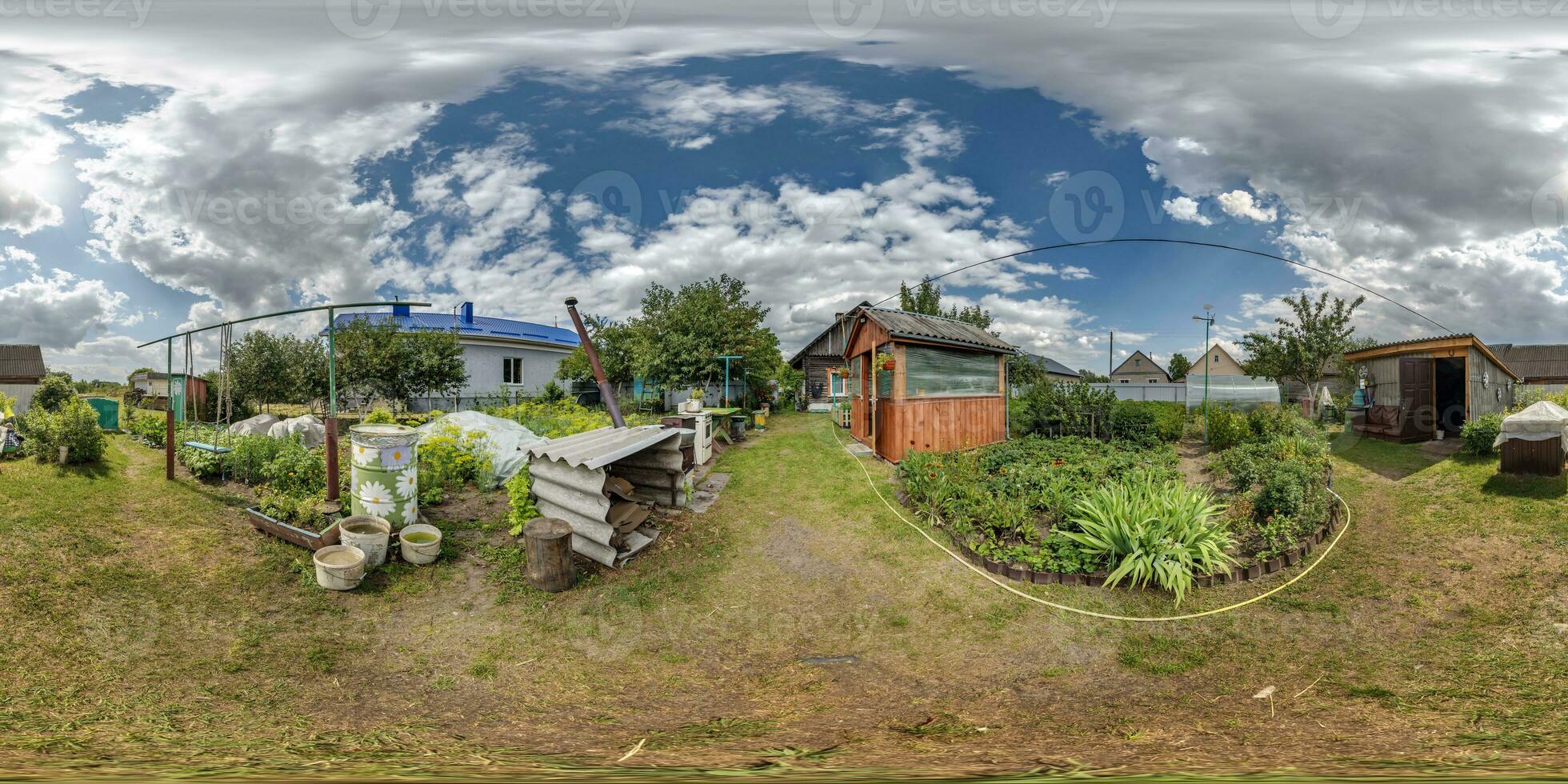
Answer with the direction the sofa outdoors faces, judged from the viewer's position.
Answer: facing the viewer and to the left of the viewer

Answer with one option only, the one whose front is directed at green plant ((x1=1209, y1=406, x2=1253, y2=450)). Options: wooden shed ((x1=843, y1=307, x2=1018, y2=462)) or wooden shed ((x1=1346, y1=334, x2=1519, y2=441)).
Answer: wooden shed ((x1=1346, y1=334, x2=1519, y2=441))

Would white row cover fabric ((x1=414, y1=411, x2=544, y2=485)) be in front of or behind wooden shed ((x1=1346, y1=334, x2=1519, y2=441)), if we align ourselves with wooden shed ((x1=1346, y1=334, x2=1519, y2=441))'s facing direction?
in front

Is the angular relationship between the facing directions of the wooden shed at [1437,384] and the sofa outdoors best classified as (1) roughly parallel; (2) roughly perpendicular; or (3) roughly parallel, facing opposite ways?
roughly parallel

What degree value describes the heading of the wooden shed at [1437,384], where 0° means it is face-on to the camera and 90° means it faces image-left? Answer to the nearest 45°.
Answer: approximately 45°
